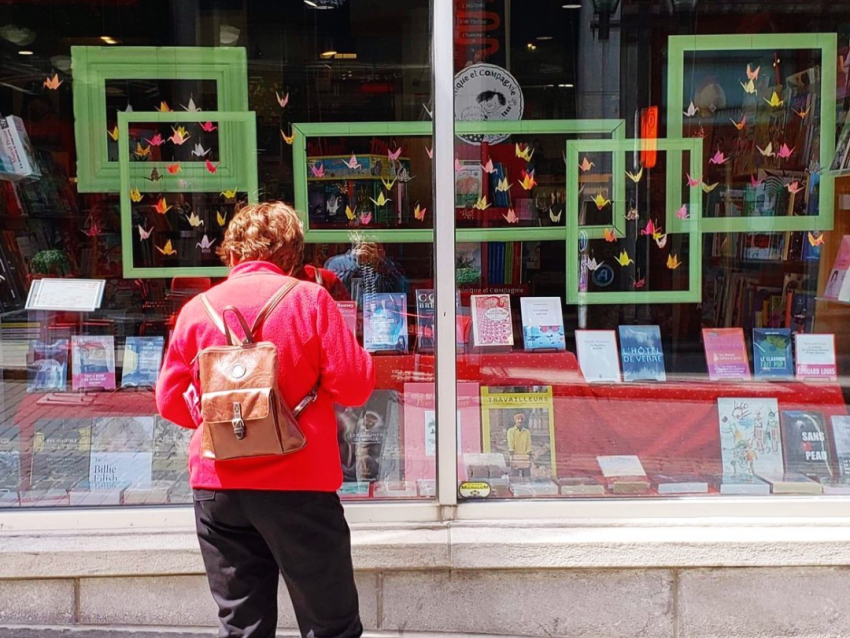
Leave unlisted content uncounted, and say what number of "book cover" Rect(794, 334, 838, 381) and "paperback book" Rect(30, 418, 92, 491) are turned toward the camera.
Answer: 2

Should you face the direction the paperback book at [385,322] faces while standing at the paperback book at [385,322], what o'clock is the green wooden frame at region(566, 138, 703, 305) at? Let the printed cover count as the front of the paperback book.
The green wooden frame is roughly at 9 o'clock from the paperback book.

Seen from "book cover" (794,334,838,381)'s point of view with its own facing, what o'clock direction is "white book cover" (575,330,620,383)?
The white book cover is roughly at 2 o'clock from the book cover.

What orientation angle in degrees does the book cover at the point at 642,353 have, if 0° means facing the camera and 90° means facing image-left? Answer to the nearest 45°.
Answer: approximately 0°

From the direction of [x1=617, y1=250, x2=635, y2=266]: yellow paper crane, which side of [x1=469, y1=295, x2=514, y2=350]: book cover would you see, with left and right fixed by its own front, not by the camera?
left
